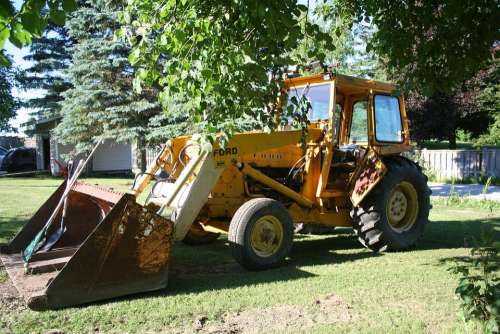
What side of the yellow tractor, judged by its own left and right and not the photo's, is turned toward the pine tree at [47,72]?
right

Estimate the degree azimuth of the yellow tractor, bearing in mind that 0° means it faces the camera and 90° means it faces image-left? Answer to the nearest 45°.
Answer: approximately 45°

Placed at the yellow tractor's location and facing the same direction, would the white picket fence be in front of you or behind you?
behind

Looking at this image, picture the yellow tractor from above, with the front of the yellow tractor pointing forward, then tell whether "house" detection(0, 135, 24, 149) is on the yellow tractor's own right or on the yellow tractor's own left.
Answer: on the yellow tractor's own right
